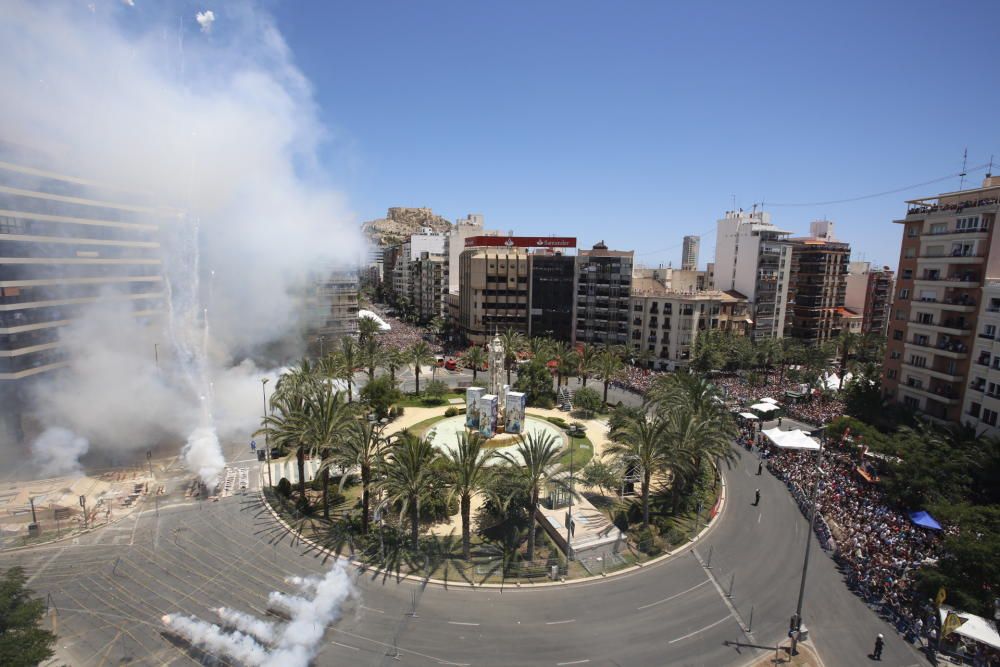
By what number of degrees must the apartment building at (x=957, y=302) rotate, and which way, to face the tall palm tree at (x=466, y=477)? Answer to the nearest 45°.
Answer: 0° — it already faces it

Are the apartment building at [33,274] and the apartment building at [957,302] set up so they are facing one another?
yes

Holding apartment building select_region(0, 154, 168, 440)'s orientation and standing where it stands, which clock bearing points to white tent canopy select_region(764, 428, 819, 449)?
The white tent canopy is roughly at 12 o'clock from the apartment building.

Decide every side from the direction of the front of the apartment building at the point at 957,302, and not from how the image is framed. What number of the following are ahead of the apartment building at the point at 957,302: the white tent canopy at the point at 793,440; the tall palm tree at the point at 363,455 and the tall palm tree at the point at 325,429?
3

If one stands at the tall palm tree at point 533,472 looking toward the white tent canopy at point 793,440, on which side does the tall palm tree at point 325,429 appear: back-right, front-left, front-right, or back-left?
back-left

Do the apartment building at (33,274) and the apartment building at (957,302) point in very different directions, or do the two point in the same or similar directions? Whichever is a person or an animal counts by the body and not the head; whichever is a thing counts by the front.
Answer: very different directions

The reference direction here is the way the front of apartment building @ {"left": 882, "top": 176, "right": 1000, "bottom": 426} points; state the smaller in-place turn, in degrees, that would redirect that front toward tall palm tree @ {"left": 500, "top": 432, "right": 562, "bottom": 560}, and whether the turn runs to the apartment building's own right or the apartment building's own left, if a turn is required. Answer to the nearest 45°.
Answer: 0° — it already faces it

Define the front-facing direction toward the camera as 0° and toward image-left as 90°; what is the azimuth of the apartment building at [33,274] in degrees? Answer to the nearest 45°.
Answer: approximately 315°
